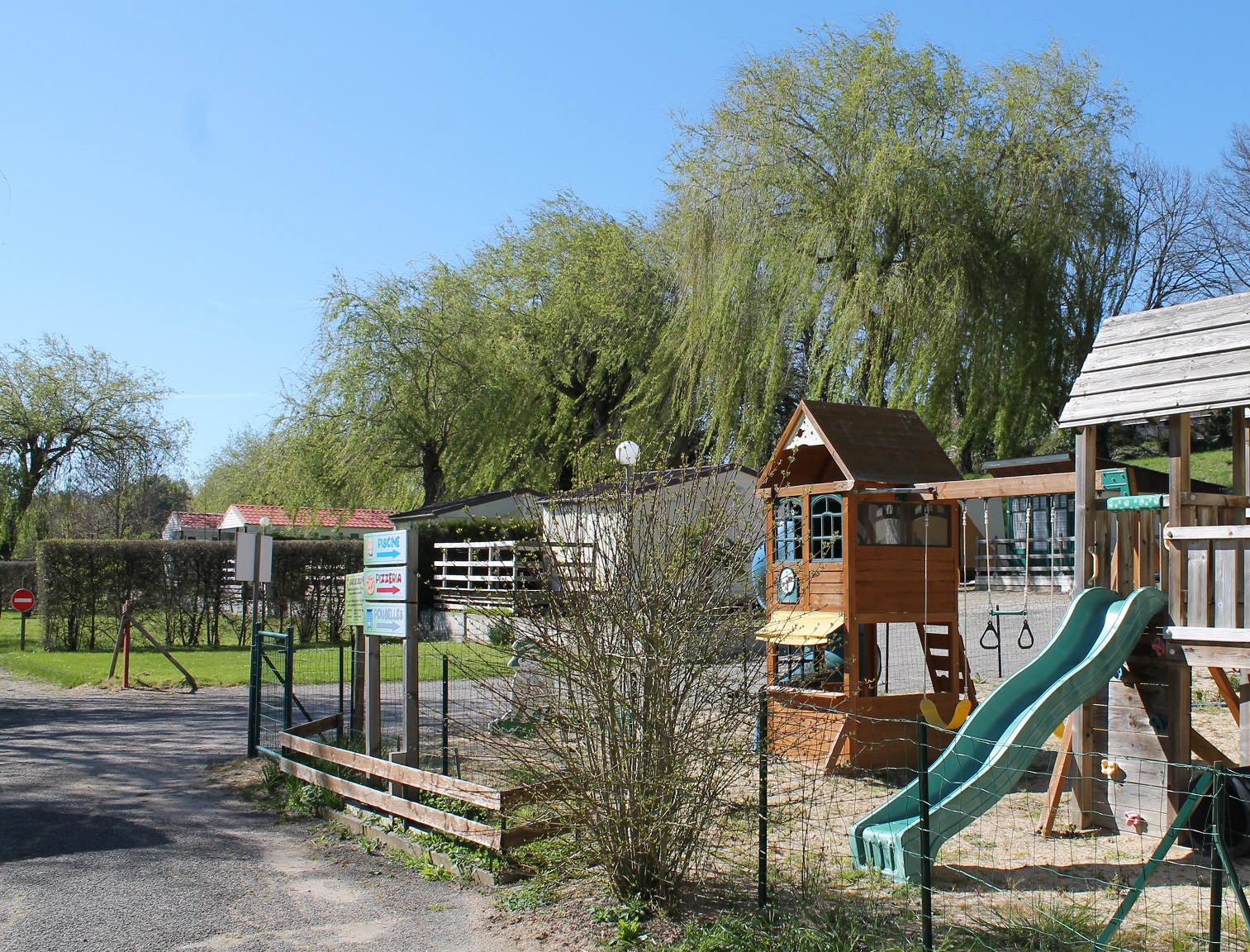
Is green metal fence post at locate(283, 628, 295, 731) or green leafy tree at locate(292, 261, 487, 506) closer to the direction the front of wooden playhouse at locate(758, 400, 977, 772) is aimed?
the green metal fence post

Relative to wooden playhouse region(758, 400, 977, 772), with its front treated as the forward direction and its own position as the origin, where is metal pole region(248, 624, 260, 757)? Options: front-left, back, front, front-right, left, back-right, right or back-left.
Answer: front-right

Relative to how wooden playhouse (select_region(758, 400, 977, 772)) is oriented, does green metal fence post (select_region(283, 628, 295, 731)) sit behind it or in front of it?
in front

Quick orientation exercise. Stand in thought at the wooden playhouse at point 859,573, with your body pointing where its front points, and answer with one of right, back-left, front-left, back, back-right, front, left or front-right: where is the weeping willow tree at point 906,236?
back-right

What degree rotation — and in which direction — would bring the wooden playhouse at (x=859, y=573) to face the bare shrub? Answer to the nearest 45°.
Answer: approximately 45° to its left

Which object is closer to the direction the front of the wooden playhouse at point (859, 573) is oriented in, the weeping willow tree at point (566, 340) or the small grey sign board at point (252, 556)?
the small grey sign board

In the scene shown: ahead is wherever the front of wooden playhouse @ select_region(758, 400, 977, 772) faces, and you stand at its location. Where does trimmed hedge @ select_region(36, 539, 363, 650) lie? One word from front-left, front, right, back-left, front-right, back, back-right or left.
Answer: right

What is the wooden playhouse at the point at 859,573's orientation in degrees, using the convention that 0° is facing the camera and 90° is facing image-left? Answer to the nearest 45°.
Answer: approximately 45°

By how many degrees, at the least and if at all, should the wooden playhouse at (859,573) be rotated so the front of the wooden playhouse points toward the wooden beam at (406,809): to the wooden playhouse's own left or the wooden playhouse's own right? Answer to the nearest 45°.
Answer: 0° — it already faces it

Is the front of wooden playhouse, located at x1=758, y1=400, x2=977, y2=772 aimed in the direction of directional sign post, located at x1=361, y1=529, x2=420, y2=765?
yes
